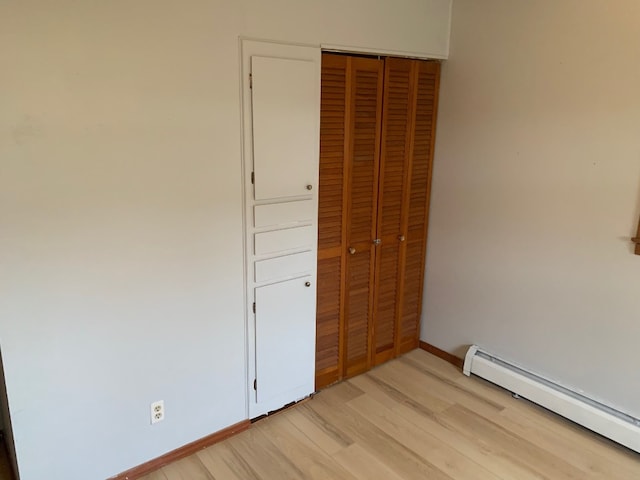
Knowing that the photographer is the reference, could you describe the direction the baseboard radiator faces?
facing the viewer and to the left of the viewer

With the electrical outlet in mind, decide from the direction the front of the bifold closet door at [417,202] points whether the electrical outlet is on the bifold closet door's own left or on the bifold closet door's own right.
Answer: on the bifold closet door's own right

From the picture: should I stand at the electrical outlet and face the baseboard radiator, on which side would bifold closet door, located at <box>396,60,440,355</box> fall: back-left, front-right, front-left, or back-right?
front-left

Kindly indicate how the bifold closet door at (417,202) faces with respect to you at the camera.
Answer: facing the viewer and to the right of the viewer

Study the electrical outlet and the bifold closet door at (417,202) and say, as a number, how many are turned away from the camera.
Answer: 0

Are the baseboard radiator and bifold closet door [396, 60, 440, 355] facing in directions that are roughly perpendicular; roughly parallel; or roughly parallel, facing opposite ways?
roughly perpendicular

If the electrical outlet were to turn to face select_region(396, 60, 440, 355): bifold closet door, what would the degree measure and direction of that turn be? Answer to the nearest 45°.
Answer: approximately 45° to its left

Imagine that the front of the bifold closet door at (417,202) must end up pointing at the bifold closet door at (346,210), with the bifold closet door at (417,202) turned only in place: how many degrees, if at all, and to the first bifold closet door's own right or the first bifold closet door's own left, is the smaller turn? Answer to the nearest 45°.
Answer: approximately 90° to the first bifold closet door's own right

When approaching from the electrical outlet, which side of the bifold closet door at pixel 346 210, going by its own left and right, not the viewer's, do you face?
right

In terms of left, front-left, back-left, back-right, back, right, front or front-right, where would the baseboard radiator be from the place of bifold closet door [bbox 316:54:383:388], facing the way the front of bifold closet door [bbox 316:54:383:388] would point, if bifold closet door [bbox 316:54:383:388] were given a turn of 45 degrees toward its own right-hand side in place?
left

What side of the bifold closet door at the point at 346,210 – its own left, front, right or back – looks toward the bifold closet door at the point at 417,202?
left

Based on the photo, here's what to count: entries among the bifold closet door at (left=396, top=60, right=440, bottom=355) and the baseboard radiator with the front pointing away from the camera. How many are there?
0

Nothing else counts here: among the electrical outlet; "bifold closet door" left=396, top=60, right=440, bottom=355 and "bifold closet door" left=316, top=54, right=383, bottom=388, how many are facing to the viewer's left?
0

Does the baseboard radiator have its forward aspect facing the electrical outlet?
yes
